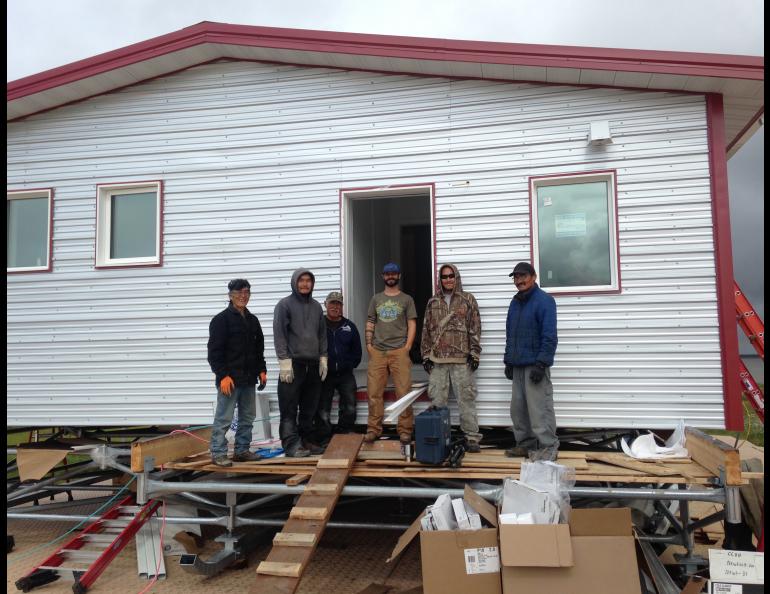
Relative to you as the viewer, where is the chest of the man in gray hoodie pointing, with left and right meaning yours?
facing the viewer and to the right of the viewer

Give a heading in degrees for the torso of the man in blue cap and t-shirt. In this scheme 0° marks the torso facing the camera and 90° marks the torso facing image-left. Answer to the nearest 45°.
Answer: approximately 0°

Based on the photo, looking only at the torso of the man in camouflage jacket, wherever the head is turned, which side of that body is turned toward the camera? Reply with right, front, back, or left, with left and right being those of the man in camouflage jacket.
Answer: front

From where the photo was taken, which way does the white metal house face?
toward the camera

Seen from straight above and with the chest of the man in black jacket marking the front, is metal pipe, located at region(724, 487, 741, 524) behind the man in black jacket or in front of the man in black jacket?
in front

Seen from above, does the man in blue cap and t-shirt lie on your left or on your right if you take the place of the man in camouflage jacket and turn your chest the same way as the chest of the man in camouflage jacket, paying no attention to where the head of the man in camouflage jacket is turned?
on your right

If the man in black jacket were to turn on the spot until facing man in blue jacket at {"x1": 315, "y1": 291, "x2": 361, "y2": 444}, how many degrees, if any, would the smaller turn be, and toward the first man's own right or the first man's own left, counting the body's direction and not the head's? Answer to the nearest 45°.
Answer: approximately 90° to the first man's own left

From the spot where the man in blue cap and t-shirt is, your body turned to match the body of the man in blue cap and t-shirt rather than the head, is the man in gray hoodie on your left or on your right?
on your right

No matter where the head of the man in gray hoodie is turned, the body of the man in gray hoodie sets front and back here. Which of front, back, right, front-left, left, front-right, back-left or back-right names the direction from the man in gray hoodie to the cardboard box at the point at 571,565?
front

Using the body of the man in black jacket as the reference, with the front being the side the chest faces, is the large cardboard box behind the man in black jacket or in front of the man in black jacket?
in front

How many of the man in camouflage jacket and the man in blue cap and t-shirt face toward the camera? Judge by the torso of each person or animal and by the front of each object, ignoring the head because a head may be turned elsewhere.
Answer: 2

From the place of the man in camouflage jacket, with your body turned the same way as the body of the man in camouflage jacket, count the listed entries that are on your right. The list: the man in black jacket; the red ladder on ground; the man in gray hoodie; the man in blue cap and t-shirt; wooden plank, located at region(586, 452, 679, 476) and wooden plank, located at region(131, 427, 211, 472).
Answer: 5

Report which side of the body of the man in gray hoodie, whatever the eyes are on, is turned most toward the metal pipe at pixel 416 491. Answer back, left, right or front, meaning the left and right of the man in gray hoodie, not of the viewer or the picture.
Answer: front

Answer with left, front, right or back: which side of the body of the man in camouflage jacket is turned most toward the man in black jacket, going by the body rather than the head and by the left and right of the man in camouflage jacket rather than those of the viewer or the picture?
right

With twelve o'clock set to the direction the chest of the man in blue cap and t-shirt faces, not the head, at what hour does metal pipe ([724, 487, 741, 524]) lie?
The metal pipe is roughly at 10 o'clock from the man in blue cap and t-shirt.
